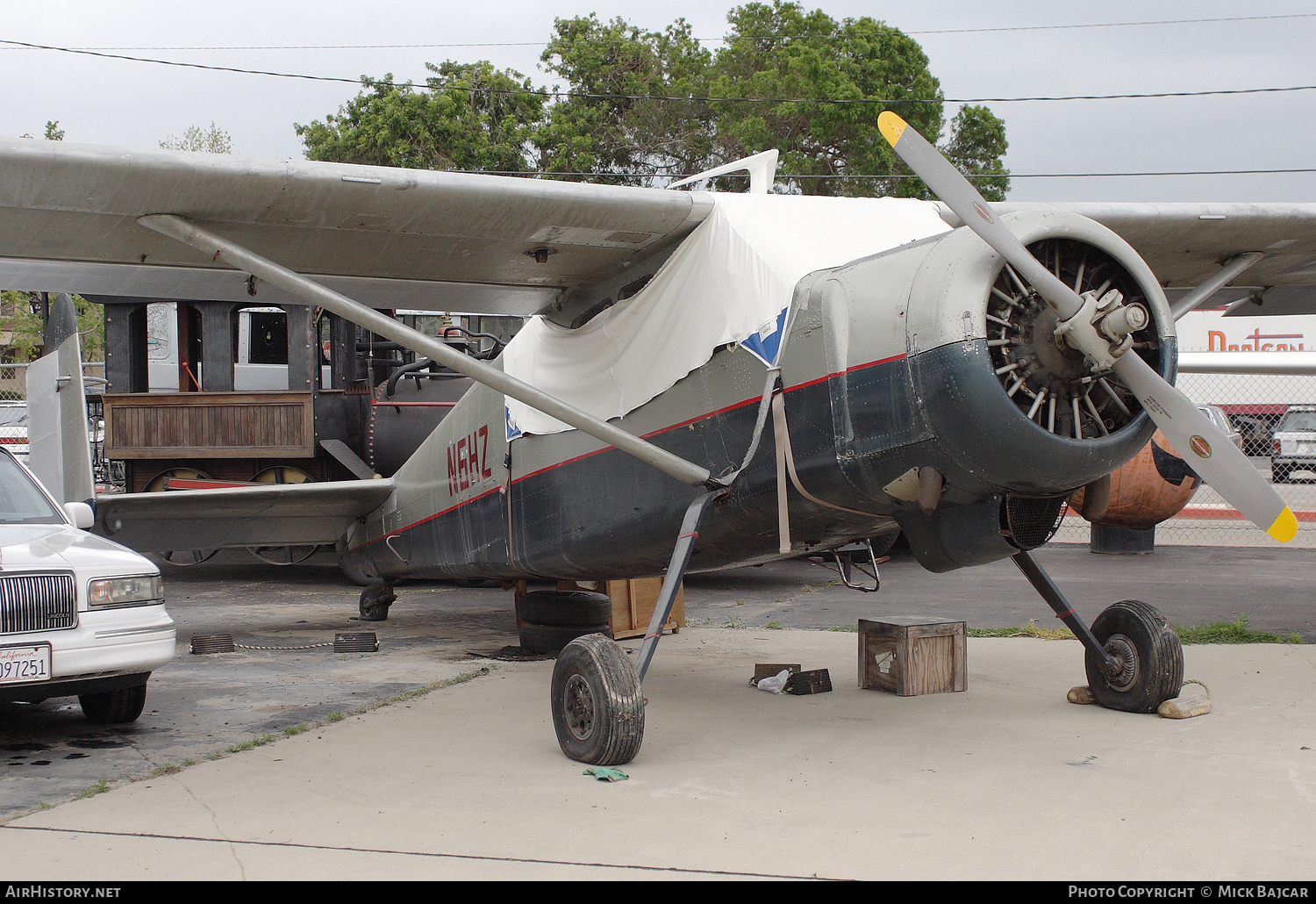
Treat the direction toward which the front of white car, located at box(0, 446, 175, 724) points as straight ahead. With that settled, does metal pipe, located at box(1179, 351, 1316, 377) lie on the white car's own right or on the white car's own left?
on the white car's own left

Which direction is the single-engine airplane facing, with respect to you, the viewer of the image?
facing the viewer and to the right of the viewer

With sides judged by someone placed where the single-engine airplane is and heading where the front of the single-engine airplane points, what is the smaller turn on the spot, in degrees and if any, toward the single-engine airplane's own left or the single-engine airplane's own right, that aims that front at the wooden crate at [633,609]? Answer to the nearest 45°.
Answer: approximately 135° to the single-engine airplane's own left

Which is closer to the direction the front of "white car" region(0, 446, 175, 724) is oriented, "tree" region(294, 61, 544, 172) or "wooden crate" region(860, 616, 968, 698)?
the wooden crate

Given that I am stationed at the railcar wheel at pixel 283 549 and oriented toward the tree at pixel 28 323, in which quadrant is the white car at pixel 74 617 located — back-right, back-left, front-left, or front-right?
back-left

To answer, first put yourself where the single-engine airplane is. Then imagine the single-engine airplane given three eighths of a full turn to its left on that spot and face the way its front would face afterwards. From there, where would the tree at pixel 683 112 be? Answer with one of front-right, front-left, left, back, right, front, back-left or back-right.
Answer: front

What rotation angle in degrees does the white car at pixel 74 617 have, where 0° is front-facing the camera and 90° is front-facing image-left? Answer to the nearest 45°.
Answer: approximately 315°
